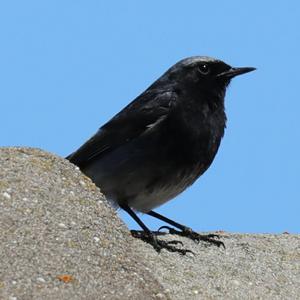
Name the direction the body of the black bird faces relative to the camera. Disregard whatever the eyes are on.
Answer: to the viewer's right
